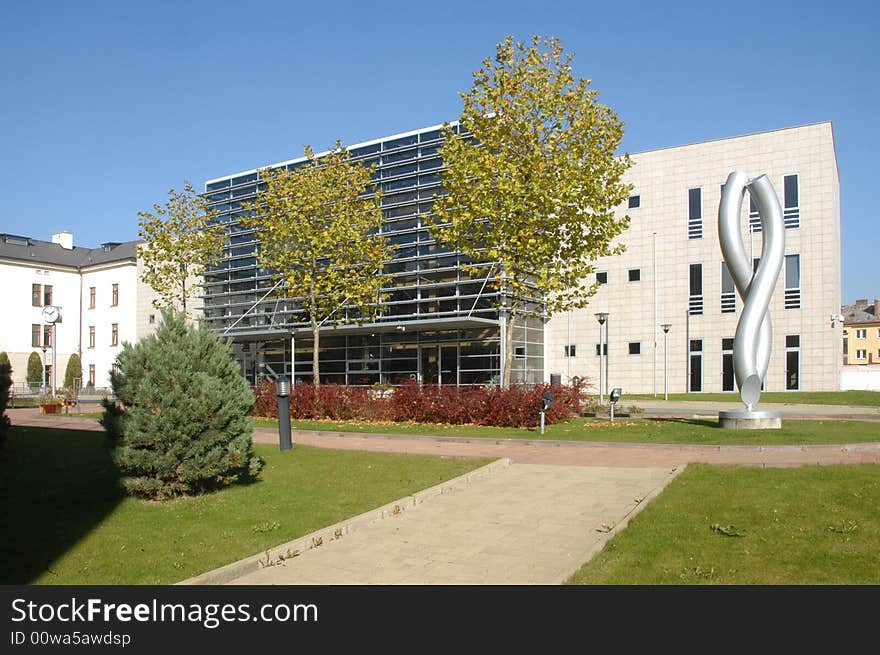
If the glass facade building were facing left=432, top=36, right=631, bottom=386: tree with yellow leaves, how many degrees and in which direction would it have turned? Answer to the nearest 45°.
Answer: approximately 45° to its left

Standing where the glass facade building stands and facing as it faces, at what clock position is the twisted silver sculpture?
The twisted silver sculpture is roughly at 10 o'clock from the glass facade building.

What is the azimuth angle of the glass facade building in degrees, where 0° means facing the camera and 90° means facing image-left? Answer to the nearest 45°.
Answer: approximately 45°
